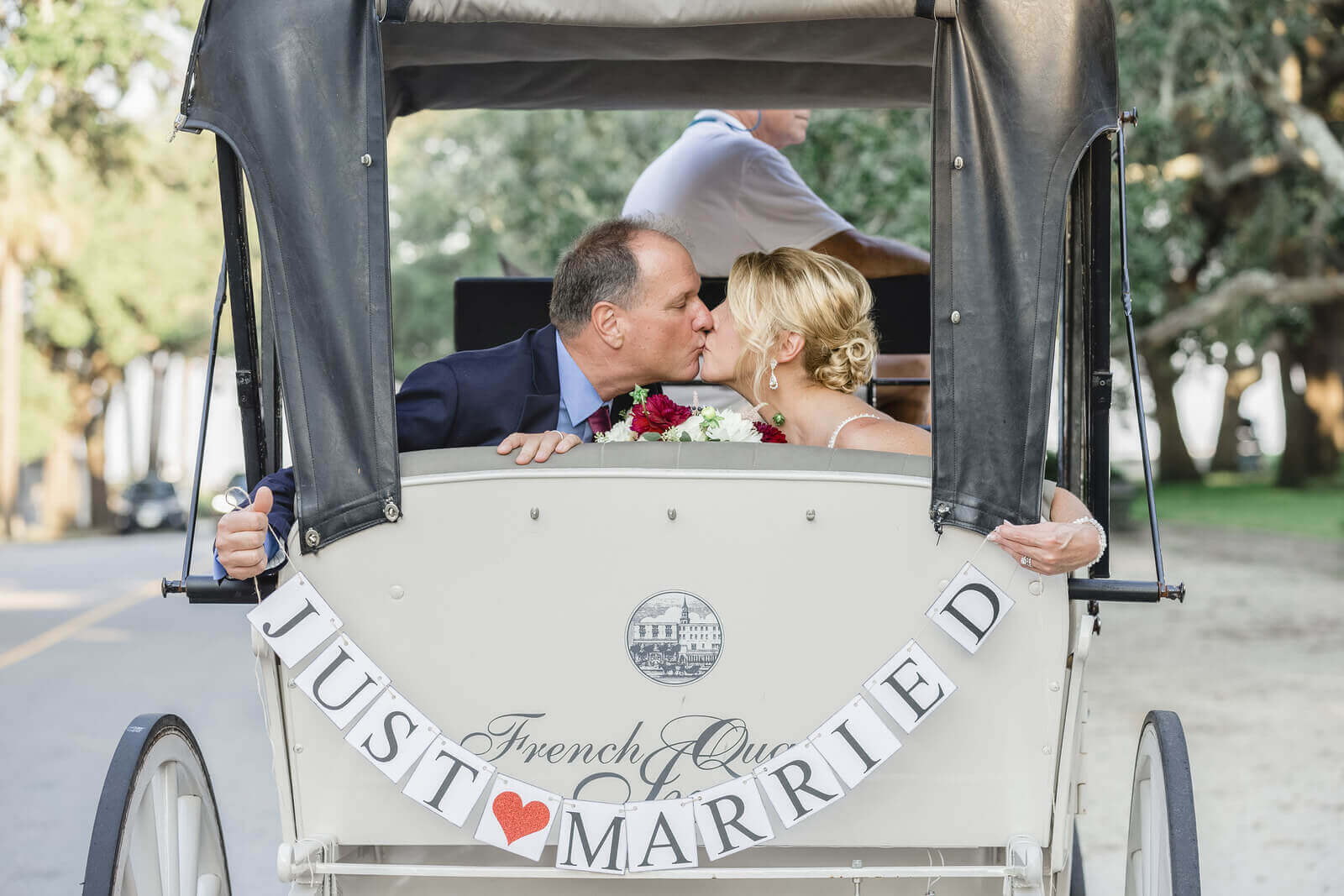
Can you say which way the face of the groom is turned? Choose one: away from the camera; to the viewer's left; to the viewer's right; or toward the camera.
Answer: to the viewer's right

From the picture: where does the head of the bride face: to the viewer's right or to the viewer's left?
to the viewer's left

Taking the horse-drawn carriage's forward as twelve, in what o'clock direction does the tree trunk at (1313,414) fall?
The tree trunk is roughly at 1 o'clock from the horse-drawn carriage.

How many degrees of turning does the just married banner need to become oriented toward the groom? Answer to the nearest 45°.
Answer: approximately 180°

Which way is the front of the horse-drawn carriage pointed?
away from the camera
